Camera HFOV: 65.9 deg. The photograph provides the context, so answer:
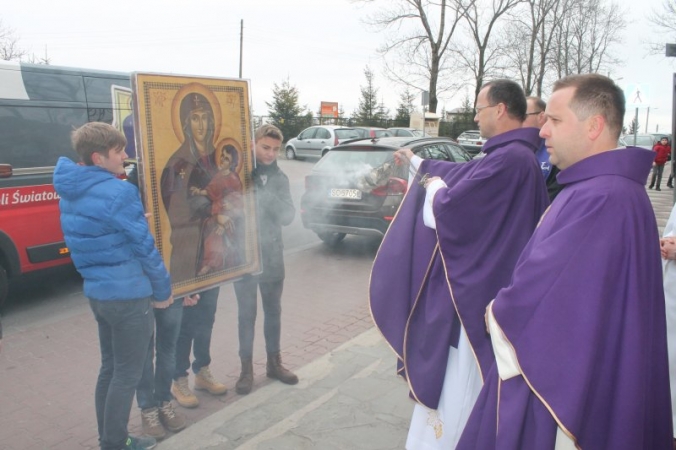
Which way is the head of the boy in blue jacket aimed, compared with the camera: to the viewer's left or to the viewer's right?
to the viewer's right

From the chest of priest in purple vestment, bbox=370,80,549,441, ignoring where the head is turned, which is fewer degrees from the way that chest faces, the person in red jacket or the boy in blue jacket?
the boy in blue jacket

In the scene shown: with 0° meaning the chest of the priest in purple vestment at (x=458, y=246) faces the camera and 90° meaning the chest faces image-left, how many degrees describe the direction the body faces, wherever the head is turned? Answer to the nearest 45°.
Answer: approximately 90°

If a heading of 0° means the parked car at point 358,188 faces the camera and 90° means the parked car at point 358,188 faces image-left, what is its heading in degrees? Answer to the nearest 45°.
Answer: approximately 225°

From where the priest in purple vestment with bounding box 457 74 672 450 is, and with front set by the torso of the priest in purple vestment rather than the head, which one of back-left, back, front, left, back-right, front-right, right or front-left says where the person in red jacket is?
right

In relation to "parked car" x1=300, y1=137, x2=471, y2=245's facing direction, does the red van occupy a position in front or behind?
behind

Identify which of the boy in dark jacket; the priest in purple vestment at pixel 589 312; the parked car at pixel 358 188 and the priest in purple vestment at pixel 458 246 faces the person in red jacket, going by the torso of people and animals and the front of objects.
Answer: the parked car

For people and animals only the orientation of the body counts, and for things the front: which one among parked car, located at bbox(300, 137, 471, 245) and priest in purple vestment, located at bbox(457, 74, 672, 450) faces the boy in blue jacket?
the priest in purple vestment

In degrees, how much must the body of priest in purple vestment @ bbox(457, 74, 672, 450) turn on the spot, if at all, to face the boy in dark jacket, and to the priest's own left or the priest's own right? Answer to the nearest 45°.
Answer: approximately 45° to the priest's own right

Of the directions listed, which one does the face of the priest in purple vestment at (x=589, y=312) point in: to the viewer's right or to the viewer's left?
to the viewer's left

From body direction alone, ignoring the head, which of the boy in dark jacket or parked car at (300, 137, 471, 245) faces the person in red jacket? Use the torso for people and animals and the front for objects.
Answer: the parked car

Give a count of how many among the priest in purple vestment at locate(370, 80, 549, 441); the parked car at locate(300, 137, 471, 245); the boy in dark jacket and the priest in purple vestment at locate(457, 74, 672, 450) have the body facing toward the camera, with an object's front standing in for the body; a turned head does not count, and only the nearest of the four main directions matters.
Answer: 1

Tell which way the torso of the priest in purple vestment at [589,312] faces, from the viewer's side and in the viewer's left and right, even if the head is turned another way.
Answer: facing to the left of the viewer

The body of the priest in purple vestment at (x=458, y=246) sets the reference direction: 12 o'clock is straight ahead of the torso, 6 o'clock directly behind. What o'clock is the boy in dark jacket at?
The boy in dark jacket is roughly at 1 o'clock from the priest in purple vestment.

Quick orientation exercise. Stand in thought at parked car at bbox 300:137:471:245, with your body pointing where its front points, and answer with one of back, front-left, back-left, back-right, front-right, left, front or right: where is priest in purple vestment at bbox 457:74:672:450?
back-right
